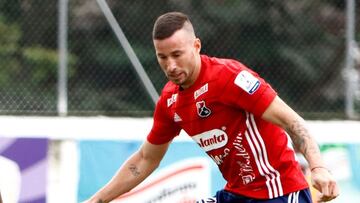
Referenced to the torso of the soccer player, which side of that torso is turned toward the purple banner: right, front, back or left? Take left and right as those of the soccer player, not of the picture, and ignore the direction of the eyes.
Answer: right

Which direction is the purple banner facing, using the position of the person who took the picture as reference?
facing the viewer

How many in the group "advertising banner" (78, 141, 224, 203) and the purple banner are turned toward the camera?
2

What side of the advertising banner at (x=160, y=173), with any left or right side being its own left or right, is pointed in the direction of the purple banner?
right

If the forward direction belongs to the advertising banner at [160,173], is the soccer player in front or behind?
in front

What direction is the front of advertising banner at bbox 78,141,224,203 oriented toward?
toward the camera

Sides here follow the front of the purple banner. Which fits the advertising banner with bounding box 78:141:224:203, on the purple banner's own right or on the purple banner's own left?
on the purple banner's own left
